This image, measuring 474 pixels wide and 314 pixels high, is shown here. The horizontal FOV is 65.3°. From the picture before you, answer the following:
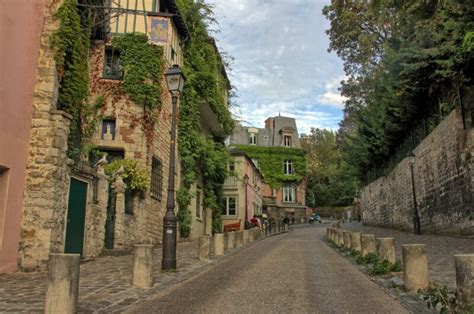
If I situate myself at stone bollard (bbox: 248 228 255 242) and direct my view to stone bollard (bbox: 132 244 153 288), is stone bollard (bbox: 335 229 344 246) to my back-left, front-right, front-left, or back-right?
front-left

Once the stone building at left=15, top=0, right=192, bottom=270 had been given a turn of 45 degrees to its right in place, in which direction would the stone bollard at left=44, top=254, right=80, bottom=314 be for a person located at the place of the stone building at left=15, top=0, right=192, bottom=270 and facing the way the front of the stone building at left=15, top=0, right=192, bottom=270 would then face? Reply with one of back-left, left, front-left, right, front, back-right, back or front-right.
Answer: front

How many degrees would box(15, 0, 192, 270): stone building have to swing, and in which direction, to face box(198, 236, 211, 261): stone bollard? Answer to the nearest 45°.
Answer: approximately 45° to its left

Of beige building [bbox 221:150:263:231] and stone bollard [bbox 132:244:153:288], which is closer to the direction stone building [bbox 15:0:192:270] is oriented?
the stone bollard

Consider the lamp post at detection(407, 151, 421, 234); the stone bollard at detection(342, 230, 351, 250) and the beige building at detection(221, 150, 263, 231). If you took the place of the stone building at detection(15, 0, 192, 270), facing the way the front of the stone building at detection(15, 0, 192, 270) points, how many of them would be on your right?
0

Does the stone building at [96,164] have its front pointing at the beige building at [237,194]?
no

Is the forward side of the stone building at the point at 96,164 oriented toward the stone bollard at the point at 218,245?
no

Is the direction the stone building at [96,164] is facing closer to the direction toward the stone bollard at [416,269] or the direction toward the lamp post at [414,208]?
the stone bollard

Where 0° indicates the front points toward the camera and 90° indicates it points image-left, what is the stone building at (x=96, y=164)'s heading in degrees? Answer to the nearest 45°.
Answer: approximately 315°

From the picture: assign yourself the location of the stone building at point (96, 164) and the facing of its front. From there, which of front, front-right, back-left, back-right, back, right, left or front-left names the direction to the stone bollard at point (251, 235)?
left

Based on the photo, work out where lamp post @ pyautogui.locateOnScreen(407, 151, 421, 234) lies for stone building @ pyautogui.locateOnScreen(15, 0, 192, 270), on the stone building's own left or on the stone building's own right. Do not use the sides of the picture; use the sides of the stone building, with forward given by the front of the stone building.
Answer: on the stone building's own left

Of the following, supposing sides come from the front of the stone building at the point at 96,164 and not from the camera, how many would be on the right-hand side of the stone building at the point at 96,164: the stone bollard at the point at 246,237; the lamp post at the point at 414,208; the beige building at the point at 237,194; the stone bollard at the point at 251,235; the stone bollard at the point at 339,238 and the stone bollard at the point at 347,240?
0

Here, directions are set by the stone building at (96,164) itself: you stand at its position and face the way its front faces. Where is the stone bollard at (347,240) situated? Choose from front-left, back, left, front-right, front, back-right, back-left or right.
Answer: front-left

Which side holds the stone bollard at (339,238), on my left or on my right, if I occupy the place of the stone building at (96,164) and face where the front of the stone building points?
on my left

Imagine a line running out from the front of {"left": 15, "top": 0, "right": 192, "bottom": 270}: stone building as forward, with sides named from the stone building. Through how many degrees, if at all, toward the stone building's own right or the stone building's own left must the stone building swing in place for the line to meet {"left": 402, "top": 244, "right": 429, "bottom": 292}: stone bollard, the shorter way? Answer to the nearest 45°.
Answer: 0° — it already faces it

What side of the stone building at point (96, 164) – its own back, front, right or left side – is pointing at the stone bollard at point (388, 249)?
front

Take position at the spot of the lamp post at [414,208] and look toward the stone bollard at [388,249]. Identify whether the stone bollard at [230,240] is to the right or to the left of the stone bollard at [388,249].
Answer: right

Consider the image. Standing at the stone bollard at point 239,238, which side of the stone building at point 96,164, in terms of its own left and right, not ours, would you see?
left
